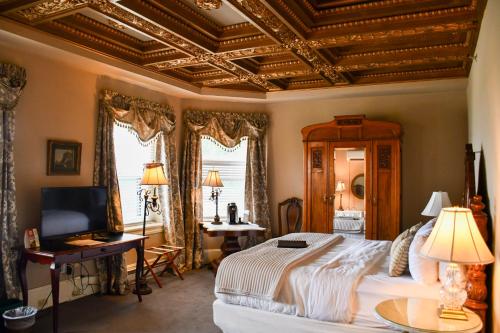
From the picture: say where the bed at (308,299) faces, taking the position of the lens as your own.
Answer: facing to the left of the viewer

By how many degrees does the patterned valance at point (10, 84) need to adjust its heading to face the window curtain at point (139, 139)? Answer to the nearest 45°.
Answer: approximately 90° to its left

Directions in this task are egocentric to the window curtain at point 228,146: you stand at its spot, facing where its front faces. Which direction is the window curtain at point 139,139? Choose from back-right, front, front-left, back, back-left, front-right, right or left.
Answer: front-right

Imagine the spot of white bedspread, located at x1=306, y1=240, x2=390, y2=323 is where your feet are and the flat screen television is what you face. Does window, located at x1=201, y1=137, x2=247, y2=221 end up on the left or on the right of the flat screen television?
right

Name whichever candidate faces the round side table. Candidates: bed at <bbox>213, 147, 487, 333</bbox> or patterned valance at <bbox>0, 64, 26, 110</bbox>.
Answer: the patterned valance

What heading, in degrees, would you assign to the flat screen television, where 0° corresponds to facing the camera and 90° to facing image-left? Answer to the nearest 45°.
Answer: approximately 315°

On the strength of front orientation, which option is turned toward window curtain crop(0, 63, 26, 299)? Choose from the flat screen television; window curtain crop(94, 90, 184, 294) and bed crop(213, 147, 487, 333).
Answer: the bed

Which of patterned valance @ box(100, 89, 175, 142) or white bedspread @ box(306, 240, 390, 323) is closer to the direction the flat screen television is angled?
the white bedspread

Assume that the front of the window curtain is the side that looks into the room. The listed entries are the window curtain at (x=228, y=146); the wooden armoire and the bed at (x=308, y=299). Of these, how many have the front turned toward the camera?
2

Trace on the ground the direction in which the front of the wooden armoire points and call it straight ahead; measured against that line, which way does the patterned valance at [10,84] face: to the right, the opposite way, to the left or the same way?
to the left

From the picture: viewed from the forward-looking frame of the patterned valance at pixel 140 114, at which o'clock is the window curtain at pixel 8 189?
The window curtain is roughly at 3 o'clock from the patterned valance.

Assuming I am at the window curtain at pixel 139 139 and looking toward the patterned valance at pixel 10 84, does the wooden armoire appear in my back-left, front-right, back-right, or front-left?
back-left

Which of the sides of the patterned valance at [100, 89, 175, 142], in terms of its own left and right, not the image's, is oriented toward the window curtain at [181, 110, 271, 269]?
left

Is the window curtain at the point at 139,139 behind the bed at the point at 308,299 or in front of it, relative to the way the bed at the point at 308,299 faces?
in front

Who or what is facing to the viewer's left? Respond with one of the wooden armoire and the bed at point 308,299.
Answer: the bed

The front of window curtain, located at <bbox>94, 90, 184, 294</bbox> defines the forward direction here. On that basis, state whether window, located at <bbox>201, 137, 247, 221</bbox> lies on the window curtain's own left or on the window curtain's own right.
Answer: on the window curtain's own left
